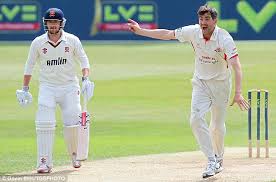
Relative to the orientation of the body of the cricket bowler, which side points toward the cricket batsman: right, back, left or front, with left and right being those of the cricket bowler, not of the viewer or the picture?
right

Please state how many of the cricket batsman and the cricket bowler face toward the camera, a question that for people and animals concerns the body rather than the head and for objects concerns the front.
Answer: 2

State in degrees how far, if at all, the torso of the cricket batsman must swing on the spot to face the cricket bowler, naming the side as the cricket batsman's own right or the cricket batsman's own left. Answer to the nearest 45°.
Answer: approximately 90° to the cricket batsman's own left

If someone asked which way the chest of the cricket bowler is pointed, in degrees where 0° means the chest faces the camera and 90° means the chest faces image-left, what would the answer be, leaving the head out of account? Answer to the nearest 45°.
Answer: approximately 0°
